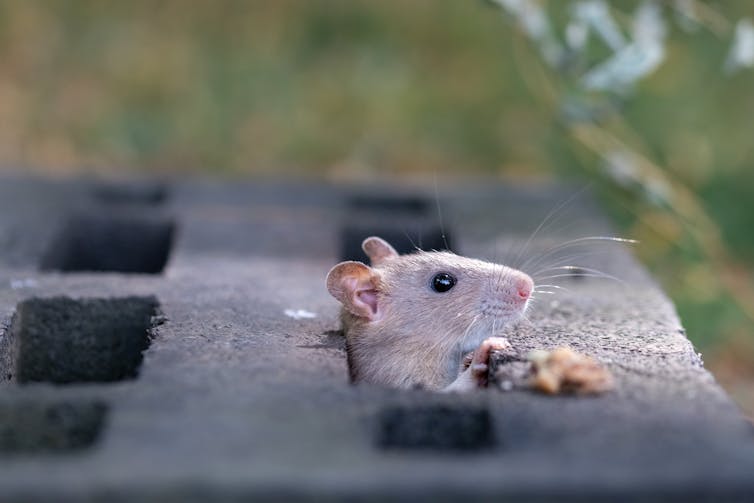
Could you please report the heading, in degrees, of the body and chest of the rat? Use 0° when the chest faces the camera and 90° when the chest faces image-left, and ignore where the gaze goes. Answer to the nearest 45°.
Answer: approximately 270°

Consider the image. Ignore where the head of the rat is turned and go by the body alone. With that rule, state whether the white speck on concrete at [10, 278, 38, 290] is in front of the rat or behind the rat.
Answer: behind

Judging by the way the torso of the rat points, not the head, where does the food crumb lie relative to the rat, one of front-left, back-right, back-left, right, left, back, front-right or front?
front-right

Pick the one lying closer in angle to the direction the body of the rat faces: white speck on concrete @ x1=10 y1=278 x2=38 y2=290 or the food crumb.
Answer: the food crumb

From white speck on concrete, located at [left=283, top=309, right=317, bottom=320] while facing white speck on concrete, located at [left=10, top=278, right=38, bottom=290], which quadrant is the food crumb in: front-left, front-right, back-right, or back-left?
back-left
